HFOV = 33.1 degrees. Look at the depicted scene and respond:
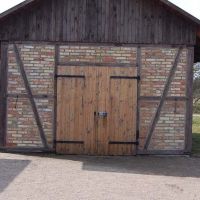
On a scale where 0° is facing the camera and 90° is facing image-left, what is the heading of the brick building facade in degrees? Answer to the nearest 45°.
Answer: approximately 0°
